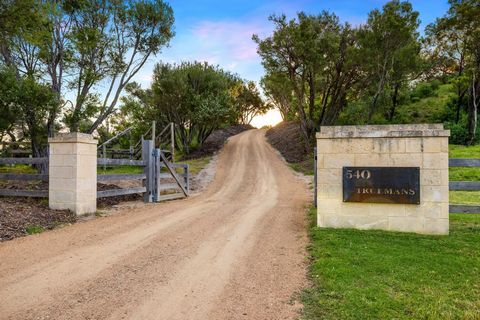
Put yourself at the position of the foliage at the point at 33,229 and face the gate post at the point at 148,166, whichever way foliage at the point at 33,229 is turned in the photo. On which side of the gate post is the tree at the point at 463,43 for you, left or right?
right

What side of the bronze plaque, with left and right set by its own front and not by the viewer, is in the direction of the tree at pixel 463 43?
back

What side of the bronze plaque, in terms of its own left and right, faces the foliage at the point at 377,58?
back

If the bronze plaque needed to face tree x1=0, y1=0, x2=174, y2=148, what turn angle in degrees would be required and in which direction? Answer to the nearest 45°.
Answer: approximately 90° to its right

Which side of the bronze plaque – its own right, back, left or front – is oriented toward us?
front

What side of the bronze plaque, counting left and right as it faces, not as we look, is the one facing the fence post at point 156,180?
right

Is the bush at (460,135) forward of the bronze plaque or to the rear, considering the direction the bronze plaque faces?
to the rear

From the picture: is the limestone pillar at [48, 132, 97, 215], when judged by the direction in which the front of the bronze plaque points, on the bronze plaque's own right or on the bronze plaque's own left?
on the bronze plaque's own right

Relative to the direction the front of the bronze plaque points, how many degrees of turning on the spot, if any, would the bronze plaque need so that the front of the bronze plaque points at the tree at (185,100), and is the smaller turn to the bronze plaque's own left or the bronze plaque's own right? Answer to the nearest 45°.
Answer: approximately 135° to the bronze plaque's own right

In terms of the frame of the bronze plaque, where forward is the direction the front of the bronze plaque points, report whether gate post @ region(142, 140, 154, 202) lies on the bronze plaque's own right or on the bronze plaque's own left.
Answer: on the bronze plaque's own right
